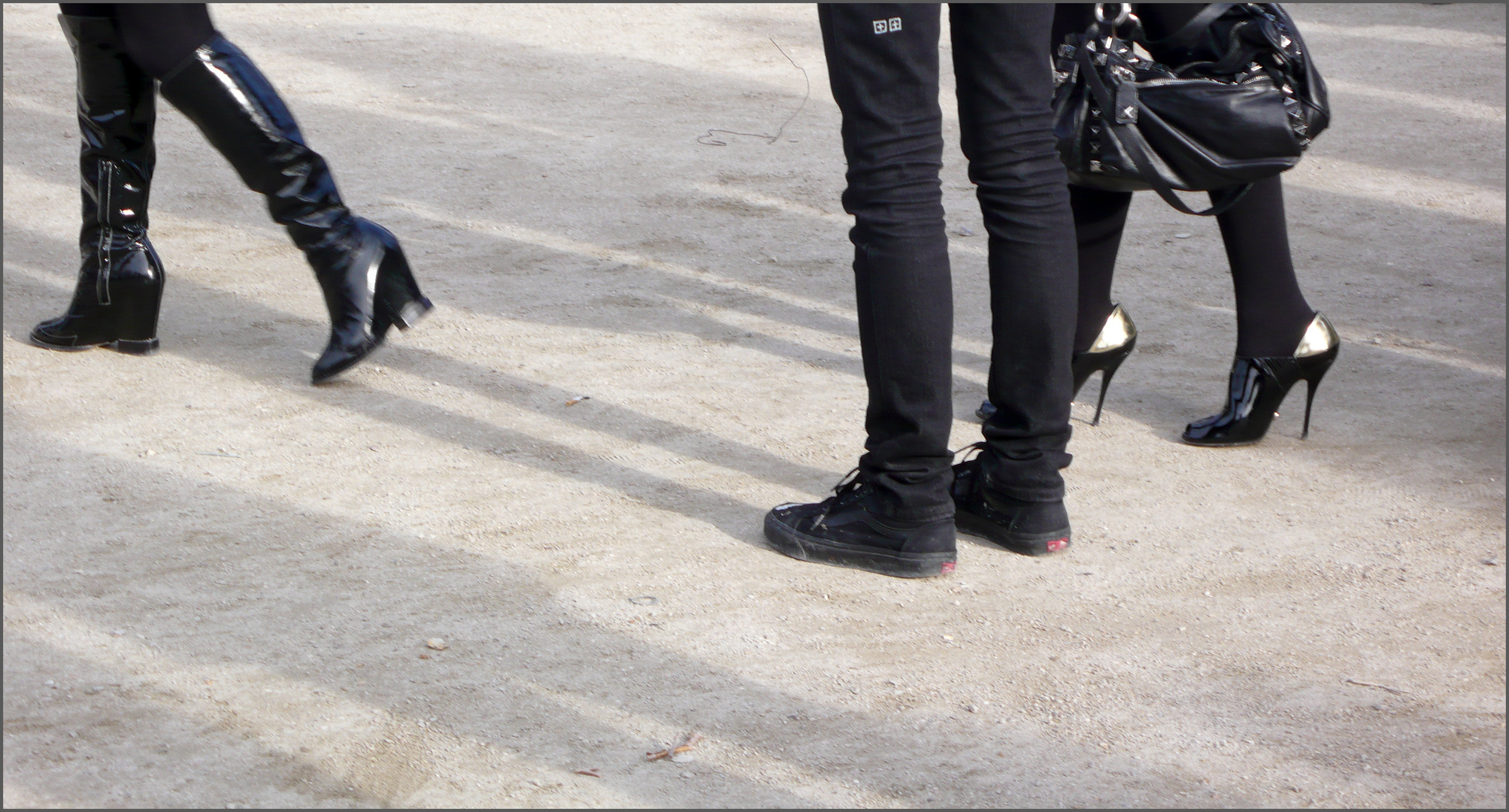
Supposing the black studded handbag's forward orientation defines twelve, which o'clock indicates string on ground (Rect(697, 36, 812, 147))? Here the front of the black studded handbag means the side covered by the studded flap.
The string on ground is roughly at 5 o'clock from the black studded handbag.

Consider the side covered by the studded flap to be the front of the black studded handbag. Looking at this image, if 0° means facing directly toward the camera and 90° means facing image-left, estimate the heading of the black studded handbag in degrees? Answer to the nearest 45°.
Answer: approximately 0°

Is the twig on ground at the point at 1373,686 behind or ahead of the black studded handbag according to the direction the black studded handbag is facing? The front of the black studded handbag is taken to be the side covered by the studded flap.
ahead
